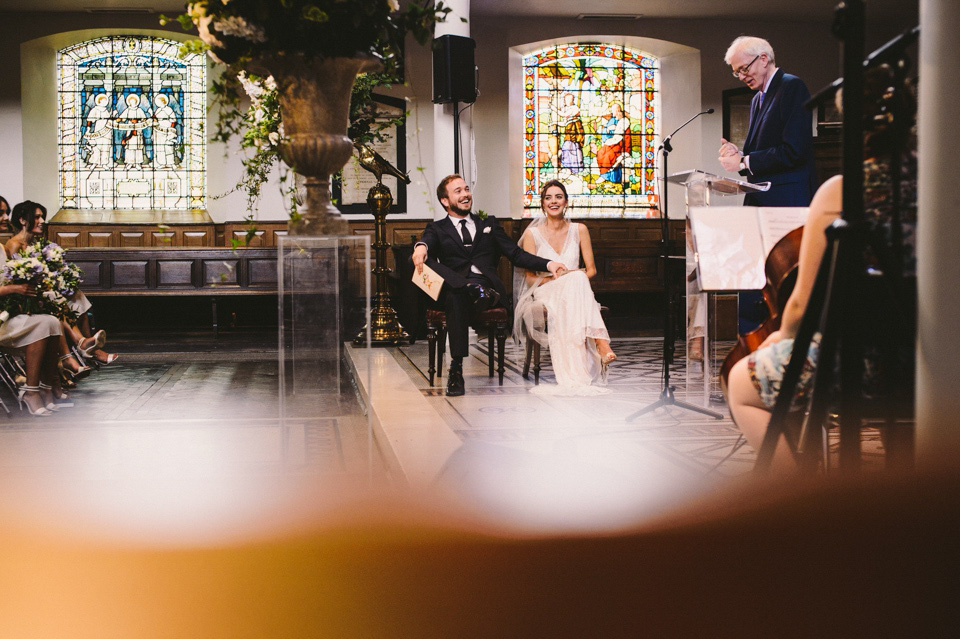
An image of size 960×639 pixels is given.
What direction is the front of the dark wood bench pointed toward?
toward the camera

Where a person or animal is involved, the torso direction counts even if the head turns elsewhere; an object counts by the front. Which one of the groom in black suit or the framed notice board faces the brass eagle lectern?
the framed notice board

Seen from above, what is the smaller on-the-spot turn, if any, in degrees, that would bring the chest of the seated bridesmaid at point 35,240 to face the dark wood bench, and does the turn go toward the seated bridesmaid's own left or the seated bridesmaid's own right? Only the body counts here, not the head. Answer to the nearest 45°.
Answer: approximately 90° to the seated bridesmaid's own left

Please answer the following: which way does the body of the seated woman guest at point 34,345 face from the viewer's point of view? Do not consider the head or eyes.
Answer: to the viewer's right

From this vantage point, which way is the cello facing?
to the viewer's left

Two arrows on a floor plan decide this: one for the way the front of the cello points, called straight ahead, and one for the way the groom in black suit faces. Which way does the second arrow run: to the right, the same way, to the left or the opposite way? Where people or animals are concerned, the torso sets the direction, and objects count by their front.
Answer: to the left

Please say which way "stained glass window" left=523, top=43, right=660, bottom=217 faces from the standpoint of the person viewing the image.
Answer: facing the viewer

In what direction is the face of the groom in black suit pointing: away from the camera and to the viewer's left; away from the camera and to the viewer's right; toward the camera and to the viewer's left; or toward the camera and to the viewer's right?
toward the camera and to the viewer's right

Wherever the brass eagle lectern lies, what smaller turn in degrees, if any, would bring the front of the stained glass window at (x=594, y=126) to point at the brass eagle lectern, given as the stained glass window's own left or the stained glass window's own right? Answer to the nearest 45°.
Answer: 0° — it already faces it
